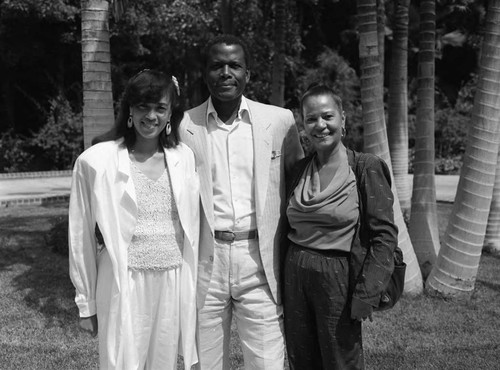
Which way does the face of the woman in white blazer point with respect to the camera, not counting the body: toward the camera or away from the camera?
toward the camera

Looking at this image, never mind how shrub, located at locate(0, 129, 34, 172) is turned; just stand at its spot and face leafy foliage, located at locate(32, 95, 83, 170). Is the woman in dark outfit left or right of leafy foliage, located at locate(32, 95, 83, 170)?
right

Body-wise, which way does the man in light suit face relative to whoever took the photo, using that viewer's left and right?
facing the viewer

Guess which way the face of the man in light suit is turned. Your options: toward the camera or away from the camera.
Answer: toward the camera

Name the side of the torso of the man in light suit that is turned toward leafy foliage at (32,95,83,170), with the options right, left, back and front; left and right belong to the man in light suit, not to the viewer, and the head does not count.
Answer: back

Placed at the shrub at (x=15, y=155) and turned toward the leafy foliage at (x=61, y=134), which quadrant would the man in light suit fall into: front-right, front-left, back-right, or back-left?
front-right

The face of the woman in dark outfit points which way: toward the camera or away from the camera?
toward the camera

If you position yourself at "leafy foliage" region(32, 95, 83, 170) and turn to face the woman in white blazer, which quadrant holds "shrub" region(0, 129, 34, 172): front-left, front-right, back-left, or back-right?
back-right
